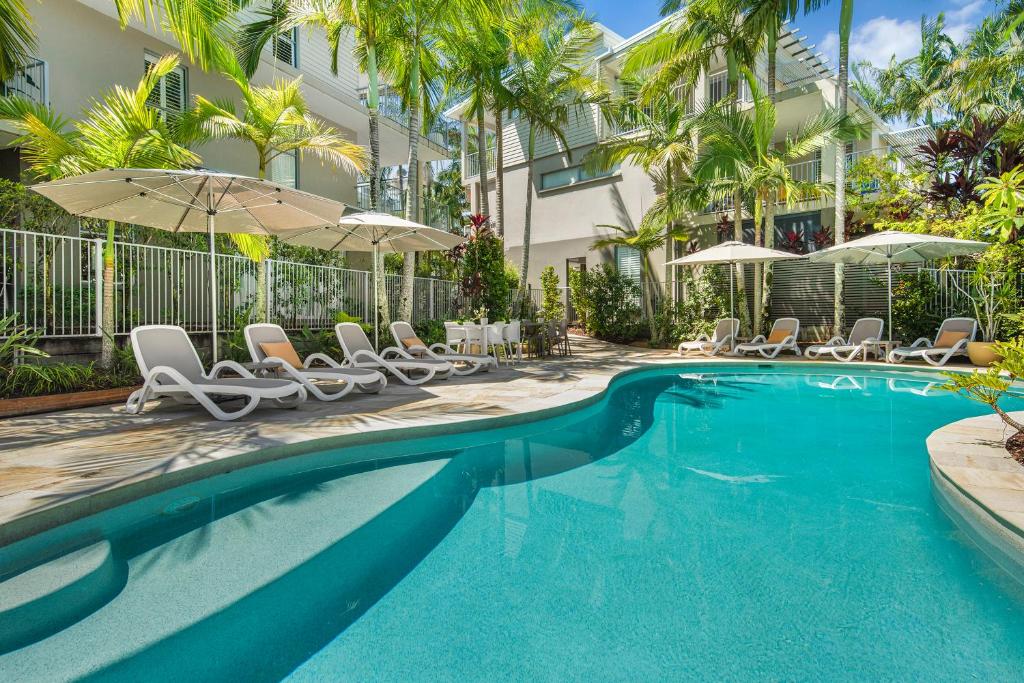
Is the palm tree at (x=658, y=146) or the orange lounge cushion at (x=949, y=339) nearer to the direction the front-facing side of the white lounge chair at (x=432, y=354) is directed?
the orange lounge cushion

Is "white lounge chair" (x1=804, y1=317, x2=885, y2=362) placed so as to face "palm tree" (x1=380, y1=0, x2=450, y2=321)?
yes

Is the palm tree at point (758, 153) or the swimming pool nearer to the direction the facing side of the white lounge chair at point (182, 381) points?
the swimming pool

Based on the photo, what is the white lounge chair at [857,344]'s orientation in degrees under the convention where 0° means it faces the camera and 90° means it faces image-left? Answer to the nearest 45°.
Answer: approximately 45°

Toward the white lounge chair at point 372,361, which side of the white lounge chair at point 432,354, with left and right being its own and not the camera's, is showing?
right

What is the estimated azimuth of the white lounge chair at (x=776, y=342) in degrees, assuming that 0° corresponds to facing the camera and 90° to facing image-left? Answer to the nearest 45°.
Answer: approximately 45°

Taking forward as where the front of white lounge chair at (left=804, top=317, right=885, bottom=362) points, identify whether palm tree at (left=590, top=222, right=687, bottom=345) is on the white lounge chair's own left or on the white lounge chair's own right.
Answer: on the white lounge chair's own right

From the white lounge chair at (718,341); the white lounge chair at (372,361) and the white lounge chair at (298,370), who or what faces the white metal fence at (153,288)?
the white lounge chair at (718,341)
